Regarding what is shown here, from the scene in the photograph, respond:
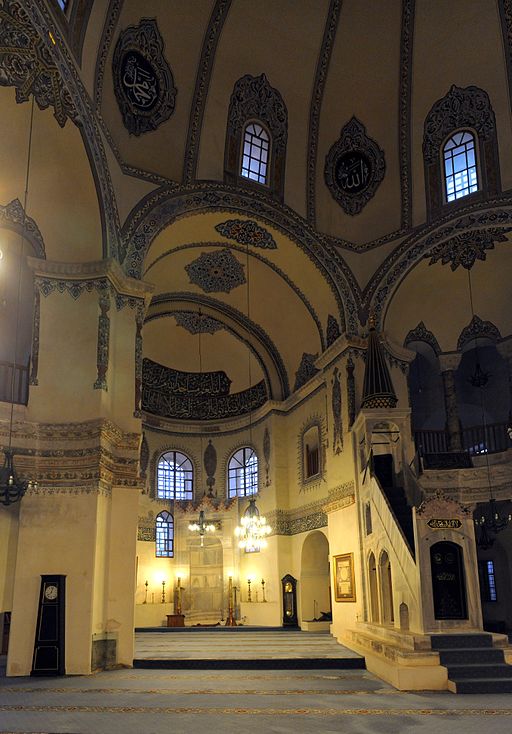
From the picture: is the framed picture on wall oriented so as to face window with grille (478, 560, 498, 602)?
no

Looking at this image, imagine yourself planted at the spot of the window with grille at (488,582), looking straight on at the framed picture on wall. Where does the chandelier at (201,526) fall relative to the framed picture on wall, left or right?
right

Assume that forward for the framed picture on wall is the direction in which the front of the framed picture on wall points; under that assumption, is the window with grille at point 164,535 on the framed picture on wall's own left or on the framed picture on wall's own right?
on the framed picture on wall's own right

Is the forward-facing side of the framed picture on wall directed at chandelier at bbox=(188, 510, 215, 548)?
no

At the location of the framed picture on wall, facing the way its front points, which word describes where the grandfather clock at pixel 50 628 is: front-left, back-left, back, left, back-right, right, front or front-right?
front

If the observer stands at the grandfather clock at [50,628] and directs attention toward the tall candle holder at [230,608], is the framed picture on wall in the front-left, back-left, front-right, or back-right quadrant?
front-right

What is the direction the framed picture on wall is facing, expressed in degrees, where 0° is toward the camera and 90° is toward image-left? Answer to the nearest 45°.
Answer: approximately 45°

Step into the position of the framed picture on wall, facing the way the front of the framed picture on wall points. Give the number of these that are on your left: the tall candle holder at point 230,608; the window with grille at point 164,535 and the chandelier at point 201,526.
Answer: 0

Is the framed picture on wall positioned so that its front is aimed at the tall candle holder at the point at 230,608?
no
